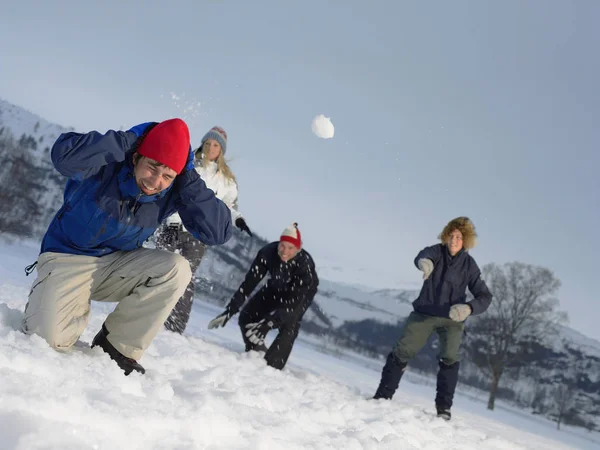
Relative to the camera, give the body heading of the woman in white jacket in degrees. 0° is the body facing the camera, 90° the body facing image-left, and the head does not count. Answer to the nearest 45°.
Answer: approximately 45°

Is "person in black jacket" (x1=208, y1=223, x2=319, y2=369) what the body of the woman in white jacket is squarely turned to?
no

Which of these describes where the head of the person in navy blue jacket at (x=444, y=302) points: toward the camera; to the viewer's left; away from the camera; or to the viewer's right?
toward the camera

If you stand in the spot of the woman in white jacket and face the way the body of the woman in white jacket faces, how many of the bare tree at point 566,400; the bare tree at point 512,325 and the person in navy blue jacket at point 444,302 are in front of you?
0

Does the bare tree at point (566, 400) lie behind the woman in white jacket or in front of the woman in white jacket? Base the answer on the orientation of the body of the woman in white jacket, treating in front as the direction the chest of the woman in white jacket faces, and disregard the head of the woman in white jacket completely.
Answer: behind

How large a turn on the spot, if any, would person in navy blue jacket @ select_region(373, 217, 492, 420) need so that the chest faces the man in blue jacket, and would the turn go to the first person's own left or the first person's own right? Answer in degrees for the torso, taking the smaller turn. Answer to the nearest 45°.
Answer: approximately 45° to the first person's own right

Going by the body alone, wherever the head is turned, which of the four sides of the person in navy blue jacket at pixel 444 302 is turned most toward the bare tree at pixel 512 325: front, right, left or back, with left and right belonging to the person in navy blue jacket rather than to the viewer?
back

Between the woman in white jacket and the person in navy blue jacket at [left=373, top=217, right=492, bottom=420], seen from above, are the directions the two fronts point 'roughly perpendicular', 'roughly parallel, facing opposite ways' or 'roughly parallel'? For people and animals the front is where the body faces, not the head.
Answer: roughly parallel

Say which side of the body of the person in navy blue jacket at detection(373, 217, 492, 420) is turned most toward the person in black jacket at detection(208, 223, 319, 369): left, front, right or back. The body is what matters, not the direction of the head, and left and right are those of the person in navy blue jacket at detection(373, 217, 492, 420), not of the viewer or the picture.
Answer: right

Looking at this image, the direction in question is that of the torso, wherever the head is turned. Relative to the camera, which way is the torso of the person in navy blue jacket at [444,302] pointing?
toward the camera

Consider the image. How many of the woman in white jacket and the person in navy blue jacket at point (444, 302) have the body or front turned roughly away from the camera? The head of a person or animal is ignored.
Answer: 0

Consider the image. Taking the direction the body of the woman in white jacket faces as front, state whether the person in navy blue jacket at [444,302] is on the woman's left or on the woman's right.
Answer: on the woman's left

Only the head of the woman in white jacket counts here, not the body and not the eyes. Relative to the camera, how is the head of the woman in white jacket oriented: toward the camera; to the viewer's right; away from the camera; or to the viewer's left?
toward the camera

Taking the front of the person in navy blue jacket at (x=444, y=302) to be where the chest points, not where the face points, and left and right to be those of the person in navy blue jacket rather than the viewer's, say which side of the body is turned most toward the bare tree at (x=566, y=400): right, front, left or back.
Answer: back
